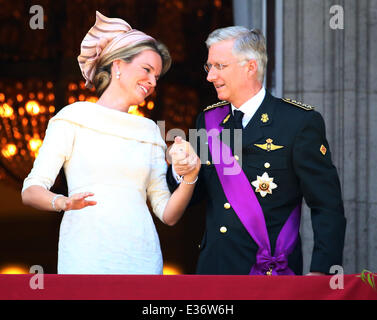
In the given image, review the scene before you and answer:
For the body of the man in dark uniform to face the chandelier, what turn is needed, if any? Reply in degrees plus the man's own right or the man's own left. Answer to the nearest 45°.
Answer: approximately 90° to the man's own right

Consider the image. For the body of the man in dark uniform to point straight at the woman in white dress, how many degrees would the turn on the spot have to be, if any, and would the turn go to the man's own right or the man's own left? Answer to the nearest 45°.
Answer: approximately 45° to the man's own right

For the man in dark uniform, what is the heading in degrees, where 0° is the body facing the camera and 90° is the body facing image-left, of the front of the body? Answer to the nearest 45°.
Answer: approximately 45°

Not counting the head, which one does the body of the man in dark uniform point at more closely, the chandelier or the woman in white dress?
the woman in white dress

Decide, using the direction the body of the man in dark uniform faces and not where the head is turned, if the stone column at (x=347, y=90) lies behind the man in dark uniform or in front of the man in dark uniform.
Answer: behind

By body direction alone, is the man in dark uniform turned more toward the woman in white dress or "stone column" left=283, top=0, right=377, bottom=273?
the woman in white dress
